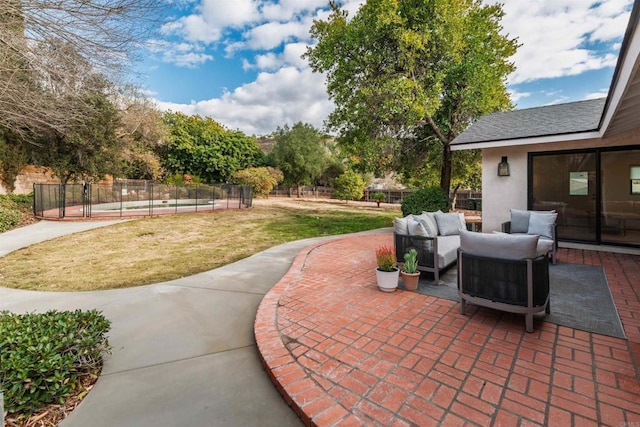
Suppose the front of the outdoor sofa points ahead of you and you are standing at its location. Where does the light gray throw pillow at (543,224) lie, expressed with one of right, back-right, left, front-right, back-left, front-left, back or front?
left

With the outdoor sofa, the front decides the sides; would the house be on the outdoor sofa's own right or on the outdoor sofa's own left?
on the outdoor sofa's own left

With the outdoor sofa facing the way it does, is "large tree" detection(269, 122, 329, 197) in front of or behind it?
behind

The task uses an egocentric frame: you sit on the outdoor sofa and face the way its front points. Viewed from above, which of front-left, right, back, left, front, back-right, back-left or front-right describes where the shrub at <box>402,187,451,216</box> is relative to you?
back-left

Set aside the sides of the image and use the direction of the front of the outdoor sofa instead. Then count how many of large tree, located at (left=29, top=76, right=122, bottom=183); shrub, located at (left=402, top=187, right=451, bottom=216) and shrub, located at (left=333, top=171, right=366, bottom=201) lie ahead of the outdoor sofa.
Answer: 0

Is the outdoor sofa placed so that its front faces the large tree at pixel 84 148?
no

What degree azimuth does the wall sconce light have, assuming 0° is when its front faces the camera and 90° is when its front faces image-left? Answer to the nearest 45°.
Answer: approximately 0°

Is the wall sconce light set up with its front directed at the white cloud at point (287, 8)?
no

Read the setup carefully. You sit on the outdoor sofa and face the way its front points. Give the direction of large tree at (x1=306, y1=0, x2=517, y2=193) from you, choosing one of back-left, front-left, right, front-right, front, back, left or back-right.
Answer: back-left

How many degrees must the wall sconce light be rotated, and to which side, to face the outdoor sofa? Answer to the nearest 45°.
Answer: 0° — it already faces it

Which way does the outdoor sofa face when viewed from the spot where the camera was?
facing the viewer and to the right of the viewer

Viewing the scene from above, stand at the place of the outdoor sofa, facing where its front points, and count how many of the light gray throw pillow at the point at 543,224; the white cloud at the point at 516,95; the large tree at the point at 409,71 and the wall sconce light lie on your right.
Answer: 0

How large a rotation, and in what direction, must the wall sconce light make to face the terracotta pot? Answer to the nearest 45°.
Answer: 0° — it already faces it

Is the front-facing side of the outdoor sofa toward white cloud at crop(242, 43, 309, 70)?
no
